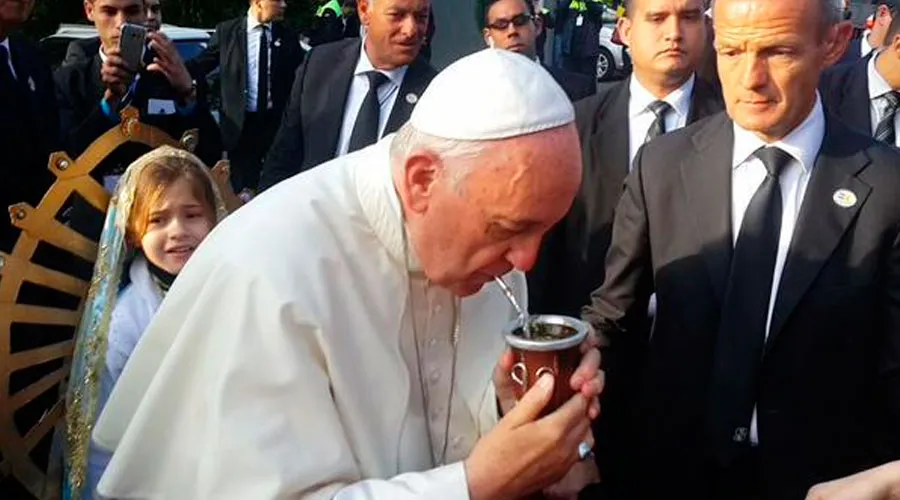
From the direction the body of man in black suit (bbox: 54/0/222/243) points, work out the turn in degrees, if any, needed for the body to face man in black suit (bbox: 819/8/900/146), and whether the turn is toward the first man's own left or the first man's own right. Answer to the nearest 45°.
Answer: approximately 90° to the first man's own left

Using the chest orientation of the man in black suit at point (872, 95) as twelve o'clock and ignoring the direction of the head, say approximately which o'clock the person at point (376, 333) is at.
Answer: The person is roughly at 2 o'clock from the man in black suit.

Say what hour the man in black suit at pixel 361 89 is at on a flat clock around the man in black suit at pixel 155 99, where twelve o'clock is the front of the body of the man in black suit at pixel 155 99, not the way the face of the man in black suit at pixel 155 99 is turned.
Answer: the man in black suit at pixel 361 89 is roughly at 9 o'clock from the man in black suit at pixel 155 99.

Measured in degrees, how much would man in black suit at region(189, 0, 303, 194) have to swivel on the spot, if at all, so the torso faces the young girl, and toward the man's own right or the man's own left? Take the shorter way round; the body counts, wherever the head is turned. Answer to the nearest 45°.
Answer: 0° — they already face them

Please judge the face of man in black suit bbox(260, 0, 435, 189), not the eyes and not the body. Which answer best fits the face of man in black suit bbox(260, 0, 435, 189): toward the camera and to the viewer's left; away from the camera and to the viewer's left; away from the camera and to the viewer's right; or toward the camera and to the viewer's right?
toward the camera and to the viewer's right

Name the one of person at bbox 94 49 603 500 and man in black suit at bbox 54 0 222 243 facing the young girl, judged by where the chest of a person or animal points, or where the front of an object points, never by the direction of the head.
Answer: the man in black suit

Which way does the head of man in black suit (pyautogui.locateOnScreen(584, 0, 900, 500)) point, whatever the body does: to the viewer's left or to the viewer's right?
to the viewer's left

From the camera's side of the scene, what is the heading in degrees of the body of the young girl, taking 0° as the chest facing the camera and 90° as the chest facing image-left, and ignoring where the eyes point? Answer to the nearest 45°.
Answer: approximately 315°

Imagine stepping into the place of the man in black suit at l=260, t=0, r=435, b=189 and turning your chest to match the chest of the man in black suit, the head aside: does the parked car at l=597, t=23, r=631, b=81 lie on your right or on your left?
on your left

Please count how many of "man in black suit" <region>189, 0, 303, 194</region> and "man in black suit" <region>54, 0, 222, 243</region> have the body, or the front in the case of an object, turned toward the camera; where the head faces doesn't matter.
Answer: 2

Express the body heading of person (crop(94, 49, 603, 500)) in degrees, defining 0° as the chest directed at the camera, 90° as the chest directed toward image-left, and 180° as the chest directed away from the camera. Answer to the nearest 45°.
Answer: approximately 315°

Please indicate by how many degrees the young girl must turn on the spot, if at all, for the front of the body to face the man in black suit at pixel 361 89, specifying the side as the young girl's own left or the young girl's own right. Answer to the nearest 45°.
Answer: approximately 90° to the young girl's own left

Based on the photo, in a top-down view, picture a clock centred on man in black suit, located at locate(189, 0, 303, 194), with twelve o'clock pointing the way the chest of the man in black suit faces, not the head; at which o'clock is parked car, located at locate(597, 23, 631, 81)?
The parked car is roughly at 7 o'clock from the man in black suit.

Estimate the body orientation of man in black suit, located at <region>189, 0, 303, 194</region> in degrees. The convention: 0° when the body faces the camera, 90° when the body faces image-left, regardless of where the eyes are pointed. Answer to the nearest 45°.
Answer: approximately 0°

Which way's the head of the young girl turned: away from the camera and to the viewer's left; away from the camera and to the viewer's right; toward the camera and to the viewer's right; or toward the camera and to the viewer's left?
toward the camera and to the viewer's right
